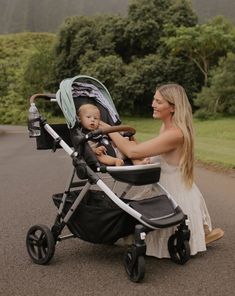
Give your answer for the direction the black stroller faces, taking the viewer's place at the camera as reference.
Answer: facing the viewer and to the right of the viewer

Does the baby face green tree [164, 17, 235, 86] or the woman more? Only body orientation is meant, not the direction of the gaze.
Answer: the woman

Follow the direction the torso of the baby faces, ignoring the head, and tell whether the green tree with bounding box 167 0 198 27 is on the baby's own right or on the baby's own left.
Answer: on the baby's own left

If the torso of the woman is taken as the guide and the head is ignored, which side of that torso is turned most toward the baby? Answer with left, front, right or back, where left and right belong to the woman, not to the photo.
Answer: front

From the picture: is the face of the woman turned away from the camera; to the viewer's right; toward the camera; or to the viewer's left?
to the viewer's left

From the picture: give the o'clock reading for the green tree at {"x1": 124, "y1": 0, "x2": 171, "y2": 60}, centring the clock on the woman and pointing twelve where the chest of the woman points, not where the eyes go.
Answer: The green tree is roughly at 3 o'clock from the woman.

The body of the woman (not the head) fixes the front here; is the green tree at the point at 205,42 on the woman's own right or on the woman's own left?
on the woman's own right

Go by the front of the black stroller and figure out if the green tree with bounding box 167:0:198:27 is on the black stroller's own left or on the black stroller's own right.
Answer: on the black stroller's own left

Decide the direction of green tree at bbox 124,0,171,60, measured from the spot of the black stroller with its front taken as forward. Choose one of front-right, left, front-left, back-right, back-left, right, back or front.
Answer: back-left

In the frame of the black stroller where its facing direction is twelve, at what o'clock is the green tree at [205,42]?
The green tree is roughly at 8 o'clock from the black stroller.

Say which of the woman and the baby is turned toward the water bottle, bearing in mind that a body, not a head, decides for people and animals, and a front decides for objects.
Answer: the woman

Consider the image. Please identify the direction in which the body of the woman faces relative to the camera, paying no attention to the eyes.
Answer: to the viewer's left
